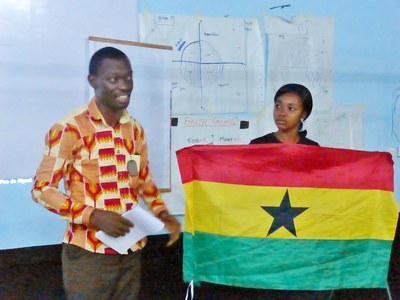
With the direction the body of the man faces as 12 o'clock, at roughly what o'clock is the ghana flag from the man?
The ghana flag is roughly at 10 o'clock from the man.

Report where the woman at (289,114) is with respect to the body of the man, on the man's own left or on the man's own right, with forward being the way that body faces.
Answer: on the man's own left

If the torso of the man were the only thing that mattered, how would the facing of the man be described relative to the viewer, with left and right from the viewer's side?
facing the viewer and to the right of the viewer

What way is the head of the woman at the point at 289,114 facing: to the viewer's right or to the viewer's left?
to the viewer's left

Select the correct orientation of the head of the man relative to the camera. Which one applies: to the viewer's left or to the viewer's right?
to the viewer's right
